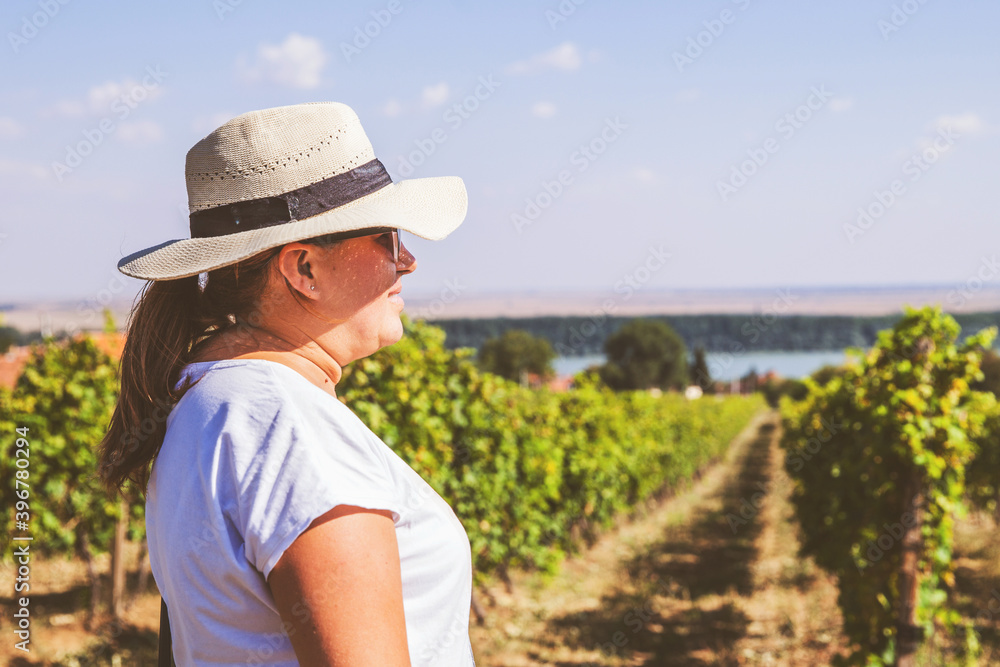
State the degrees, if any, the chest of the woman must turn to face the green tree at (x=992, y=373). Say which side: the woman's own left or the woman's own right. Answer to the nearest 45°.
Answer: approximately 45° to the woman's own left

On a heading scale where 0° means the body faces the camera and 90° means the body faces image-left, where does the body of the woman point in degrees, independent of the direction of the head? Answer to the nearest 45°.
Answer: approximately 270°

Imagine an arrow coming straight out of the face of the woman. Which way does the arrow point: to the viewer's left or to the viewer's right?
to the viewer's right
